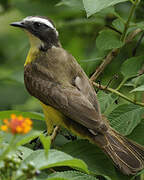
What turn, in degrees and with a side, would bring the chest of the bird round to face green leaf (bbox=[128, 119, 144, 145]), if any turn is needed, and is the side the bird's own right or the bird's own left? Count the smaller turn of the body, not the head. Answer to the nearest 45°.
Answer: approximately 180°

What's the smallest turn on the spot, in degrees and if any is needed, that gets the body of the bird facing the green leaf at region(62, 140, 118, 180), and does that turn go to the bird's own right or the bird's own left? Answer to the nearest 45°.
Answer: approximately 135° to the bird's own left

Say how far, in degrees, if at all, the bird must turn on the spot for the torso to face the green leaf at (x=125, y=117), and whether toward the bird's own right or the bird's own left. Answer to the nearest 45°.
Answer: approximately 180°

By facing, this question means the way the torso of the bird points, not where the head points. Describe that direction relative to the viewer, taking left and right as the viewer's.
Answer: facing away from the viewer and to the left of the viewer
